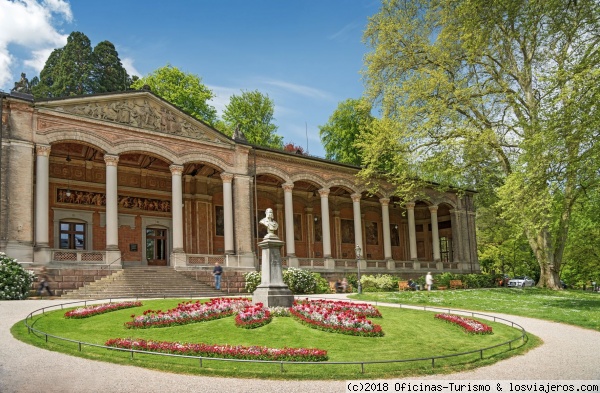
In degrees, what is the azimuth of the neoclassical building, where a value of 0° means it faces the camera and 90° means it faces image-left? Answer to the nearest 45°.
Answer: approximately 315°

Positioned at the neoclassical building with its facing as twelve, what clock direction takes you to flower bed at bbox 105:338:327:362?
The flower bed is roughly at 1 o'clock from the neoclassical building.

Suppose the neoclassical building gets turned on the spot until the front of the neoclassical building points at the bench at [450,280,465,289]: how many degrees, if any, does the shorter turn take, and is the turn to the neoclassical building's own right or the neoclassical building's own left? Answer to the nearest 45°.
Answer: approximately 45° to the neoclassical building's own left

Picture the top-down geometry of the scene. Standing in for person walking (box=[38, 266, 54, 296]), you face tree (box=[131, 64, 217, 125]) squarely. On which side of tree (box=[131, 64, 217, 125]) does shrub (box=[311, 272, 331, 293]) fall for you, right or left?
right

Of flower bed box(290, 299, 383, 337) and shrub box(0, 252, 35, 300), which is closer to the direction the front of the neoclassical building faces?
the flower bed

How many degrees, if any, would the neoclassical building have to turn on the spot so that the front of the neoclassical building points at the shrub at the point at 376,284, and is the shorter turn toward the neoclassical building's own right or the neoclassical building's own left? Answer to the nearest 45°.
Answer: approximately 45° to the neoclassical building's own left

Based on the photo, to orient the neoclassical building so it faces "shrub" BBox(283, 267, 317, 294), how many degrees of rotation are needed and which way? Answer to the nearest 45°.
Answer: approximately 45° to its left

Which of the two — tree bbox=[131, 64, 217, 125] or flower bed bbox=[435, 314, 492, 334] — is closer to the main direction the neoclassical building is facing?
the flower bed

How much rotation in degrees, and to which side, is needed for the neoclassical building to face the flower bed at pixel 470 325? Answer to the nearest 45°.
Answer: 0° — it already faces it
